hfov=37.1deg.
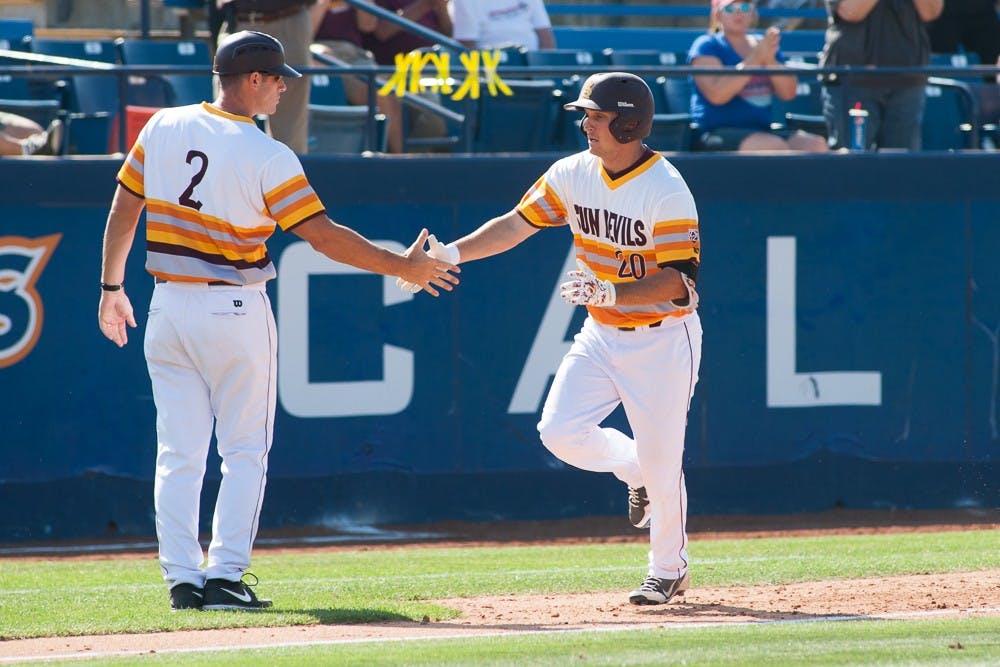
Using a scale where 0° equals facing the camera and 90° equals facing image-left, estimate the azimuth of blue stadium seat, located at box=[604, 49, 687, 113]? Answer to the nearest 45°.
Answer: approximately 0°

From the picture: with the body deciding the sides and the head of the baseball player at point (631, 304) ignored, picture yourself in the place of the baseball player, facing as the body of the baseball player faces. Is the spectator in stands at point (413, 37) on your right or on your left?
on your right

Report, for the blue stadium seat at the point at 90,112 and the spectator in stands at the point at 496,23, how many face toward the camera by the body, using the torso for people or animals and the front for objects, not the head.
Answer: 2

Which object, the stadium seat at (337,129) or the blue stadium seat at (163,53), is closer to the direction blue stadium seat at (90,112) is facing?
the stadium seat

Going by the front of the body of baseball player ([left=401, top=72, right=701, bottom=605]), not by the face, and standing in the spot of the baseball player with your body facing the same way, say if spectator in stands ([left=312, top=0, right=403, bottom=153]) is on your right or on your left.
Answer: on your right

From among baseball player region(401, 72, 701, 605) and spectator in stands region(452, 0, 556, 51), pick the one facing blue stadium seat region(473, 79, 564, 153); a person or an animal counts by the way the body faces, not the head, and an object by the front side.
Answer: the spectator in stands

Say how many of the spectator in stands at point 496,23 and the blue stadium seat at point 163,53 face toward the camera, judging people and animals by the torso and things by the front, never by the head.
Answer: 2

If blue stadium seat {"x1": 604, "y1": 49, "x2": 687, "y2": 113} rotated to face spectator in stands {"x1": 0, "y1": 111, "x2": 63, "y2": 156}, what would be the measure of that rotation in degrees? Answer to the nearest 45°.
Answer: approximately 45° to its right
